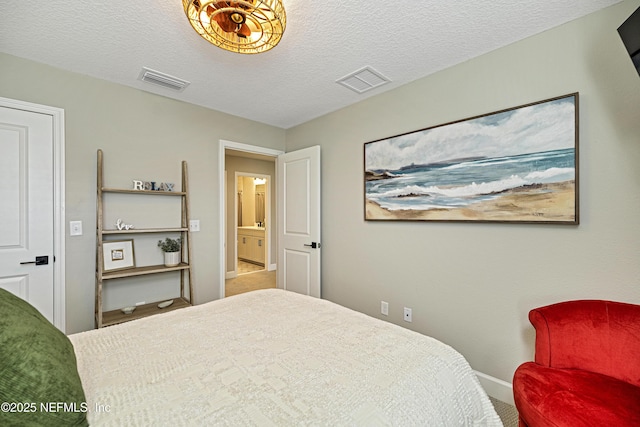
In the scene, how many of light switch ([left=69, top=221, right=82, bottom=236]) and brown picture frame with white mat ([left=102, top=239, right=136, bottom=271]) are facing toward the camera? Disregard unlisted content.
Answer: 2

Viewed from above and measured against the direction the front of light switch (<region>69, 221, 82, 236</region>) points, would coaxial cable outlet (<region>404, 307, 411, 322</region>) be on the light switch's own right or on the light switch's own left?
on the light switch's own left

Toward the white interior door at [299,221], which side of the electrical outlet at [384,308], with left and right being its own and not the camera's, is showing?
right

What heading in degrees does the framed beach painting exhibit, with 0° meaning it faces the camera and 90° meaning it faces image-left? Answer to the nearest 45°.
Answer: approximately 45°

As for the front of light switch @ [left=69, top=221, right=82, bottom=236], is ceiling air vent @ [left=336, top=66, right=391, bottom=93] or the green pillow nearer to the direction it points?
the green pillow

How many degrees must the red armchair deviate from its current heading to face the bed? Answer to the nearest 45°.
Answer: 0° — it already faces it

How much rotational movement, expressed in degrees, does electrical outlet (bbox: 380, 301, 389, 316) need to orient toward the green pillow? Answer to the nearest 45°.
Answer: approximately 45° to its left

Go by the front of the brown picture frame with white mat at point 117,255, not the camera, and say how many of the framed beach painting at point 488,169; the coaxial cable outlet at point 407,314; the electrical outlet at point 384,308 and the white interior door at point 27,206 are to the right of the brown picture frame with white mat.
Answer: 1

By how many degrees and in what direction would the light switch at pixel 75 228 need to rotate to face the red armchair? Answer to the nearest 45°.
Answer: approximately 45° to its left

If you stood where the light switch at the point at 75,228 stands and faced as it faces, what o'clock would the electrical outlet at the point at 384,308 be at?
the electrical outlet at the point at 384,308 is roughly at 10 o'clock from the light switch at the point at 75,228.
